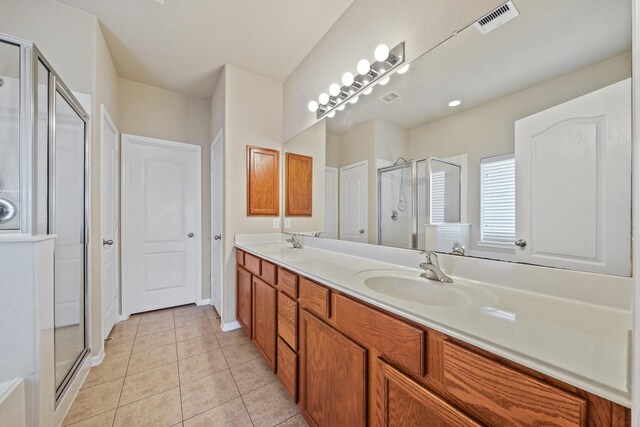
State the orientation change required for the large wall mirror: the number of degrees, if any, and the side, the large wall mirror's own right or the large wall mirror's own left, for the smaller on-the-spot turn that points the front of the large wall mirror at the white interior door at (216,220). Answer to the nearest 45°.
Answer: approximately 45° to the large wall mirror's own right

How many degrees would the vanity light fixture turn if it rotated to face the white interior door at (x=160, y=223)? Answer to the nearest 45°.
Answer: approximately 45° to its right

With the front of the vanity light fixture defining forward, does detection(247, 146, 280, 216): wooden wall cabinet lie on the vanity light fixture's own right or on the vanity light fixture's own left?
on the vanity light fixture's own right

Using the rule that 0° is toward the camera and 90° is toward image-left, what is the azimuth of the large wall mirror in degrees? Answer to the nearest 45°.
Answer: approximately 45°

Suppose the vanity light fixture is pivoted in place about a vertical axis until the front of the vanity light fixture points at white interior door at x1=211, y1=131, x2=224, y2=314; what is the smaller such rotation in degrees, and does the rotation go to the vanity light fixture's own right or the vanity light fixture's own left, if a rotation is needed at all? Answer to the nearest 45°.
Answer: approximately 90° to the vanity light fixture's own right

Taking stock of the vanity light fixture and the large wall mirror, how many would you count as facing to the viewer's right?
0

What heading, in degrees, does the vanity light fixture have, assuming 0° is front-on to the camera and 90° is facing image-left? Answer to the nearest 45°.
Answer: approximately 45°

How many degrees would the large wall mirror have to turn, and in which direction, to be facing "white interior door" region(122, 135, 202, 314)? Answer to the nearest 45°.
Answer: approximately 45° to its right

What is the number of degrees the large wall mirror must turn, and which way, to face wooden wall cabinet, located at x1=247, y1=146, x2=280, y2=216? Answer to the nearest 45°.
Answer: approximately 45° to its right
